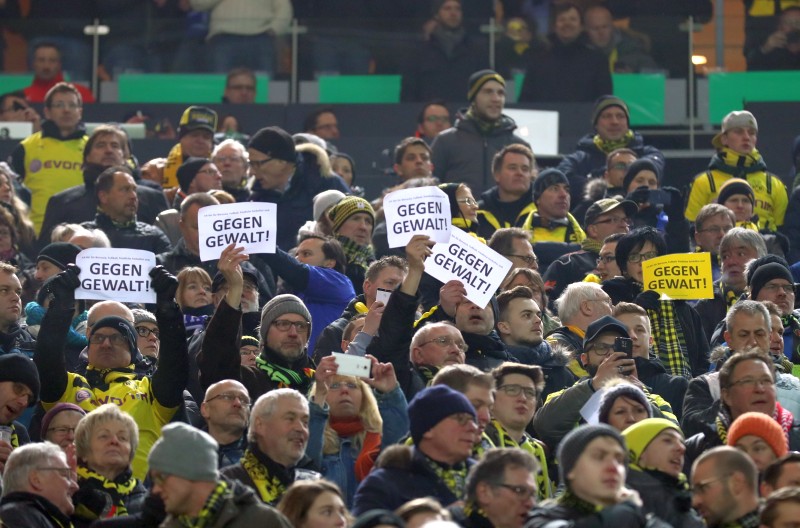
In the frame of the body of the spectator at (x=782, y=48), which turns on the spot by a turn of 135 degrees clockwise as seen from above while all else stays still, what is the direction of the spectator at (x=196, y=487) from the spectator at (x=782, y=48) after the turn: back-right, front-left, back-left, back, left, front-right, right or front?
back-left

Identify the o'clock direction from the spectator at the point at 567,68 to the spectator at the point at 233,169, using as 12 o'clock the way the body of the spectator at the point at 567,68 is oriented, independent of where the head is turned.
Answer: the spectator at the point at 233,169 is roughly at 1 o'clock from the spectator at the point at 567,68.

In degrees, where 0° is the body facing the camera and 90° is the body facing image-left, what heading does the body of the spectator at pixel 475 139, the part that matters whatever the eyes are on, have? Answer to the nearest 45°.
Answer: approximately 315°

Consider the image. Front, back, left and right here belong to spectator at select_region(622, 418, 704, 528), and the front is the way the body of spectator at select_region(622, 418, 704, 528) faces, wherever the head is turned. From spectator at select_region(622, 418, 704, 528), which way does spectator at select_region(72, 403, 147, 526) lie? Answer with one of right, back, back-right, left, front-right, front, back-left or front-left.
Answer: back-right

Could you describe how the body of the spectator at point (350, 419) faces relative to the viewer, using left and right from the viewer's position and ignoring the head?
facing the viewer

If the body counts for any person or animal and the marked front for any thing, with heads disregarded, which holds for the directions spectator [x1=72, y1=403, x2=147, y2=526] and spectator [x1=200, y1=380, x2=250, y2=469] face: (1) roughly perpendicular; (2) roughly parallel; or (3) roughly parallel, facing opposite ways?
roughly parallel

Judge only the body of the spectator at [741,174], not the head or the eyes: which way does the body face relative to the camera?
toward the camera

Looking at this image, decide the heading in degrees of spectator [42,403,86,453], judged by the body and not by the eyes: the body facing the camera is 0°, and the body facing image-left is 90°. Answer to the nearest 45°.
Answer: approximately 315°

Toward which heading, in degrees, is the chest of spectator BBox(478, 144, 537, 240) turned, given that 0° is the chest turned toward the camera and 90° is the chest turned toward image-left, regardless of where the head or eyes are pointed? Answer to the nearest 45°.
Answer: approximately 315°

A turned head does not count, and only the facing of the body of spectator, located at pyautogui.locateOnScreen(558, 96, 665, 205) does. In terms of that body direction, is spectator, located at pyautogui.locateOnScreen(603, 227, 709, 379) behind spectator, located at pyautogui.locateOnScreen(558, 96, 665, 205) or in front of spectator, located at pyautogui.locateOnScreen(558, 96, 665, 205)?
in front

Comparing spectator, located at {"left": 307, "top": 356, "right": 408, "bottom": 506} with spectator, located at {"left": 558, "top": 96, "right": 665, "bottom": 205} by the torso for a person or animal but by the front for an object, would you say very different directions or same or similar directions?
same or similar directions

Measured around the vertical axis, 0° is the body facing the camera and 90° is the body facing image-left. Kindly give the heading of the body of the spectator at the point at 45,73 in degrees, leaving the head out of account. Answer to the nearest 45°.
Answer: approximately 0°

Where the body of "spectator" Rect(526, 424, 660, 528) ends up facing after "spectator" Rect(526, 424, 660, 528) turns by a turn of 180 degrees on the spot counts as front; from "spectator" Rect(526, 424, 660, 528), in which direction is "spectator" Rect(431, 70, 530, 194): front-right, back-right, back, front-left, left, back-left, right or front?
front-right

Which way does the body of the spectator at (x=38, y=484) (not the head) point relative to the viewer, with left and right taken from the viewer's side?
facing to the right of the viewer

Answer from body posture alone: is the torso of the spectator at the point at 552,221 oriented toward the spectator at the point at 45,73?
no

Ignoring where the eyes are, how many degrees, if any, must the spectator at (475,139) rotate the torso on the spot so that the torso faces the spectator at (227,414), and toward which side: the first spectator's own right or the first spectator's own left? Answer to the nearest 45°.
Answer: approximately 45° to the first spectator's own right

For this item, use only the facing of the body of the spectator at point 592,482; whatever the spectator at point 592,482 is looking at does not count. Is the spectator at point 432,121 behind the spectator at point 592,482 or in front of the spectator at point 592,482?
behind

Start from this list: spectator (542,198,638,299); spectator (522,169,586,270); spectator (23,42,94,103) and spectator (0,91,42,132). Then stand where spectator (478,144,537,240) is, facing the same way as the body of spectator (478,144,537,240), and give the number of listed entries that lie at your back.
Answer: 2

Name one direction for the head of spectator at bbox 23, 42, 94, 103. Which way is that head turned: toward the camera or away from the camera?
toward the camera

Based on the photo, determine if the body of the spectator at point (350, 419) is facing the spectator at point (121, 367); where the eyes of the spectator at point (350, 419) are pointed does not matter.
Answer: no

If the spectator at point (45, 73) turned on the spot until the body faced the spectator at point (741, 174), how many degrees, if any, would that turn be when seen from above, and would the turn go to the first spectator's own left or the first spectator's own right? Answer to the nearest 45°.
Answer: approximately 45° to the first spectator's own left
